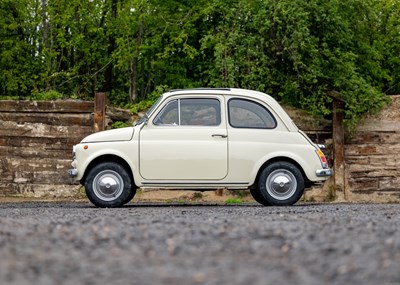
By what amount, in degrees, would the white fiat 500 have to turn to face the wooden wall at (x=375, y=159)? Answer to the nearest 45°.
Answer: approximately 135° to its right

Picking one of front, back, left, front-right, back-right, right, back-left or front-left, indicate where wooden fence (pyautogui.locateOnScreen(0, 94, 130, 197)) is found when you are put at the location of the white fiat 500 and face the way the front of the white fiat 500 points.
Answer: front-right

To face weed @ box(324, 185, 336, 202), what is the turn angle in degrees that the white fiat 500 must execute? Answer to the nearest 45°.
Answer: approximately 135° to its right

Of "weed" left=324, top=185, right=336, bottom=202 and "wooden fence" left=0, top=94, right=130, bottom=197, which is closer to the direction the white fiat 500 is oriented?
the wooden fence

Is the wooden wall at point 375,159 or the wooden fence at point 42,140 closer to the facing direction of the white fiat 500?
the wooden fence

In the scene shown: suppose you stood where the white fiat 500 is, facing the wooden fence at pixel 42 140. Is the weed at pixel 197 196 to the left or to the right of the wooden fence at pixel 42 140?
right

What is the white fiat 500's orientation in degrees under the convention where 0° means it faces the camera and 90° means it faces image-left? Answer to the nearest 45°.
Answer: approximately 90°
